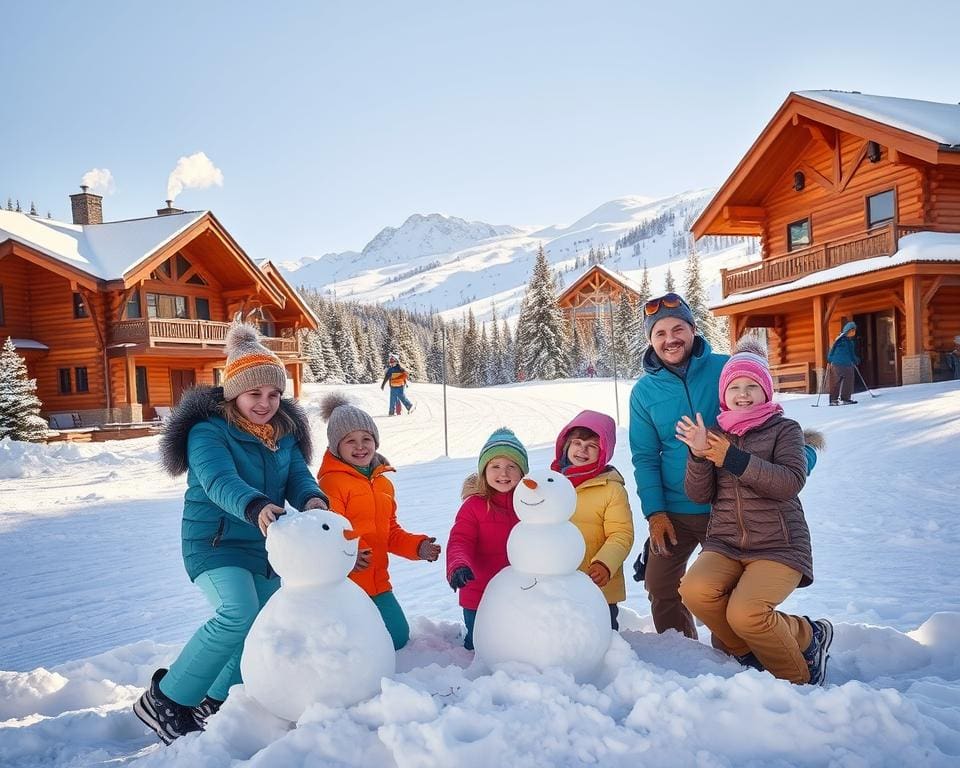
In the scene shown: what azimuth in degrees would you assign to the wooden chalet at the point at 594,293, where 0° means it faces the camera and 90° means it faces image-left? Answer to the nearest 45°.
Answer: approximately 0°

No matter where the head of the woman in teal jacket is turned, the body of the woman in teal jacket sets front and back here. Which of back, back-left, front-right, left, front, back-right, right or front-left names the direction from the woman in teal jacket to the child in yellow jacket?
front-left

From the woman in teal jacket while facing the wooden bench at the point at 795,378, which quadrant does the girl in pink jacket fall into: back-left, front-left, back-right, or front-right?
front-right

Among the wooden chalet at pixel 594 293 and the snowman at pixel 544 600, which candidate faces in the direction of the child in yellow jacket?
the wooden chalet

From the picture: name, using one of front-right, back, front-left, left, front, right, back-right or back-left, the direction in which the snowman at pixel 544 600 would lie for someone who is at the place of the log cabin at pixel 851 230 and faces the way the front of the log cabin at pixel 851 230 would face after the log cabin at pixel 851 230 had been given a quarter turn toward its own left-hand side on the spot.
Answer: front-right

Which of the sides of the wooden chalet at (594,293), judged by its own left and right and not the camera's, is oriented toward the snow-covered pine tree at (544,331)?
front

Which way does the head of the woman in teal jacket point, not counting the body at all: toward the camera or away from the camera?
toward the camera

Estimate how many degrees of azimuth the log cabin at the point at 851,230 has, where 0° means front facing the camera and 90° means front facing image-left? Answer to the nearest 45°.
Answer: approximately 45°

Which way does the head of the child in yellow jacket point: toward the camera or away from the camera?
toward the camera

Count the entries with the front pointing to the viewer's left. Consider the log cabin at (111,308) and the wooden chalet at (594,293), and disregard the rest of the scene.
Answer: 0

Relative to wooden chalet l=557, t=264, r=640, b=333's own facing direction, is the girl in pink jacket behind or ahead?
ahead

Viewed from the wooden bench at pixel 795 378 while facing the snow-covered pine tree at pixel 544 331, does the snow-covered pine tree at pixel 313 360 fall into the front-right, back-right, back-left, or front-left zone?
front-left

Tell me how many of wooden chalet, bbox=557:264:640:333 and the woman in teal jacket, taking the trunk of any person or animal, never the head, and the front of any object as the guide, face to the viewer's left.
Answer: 0

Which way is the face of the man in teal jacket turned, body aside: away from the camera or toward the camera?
toward the camera

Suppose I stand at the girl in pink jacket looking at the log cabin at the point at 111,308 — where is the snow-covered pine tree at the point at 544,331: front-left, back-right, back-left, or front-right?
front-right

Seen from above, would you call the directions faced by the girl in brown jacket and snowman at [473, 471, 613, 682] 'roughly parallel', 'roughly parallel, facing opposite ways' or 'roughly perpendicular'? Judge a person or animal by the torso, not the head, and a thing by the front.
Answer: roughly parallel

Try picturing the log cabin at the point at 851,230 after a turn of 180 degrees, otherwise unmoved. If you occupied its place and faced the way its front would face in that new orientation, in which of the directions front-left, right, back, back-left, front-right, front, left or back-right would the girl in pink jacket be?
back-right
